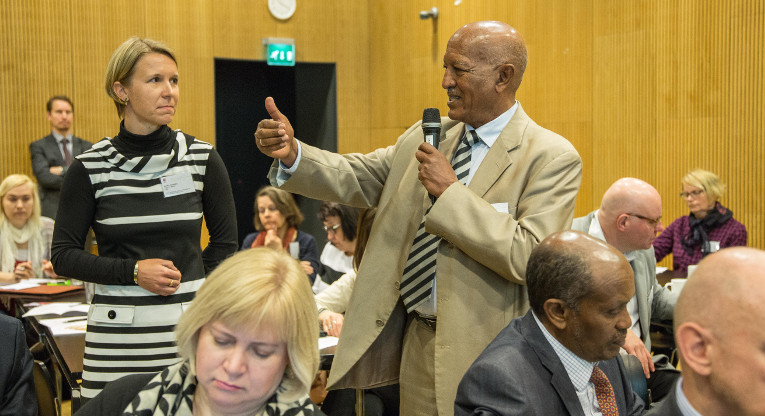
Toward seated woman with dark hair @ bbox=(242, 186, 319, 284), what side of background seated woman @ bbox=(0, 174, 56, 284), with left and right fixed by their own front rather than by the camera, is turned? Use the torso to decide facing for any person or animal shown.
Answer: left

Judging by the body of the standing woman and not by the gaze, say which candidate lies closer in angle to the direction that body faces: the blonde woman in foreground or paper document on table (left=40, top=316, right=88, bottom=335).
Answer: the blonde woman in foreground

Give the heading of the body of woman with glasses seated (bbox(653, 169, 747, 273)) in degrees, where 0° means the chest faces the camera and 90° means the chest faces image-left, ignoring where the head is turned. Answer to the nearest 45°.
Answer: approximately 45°

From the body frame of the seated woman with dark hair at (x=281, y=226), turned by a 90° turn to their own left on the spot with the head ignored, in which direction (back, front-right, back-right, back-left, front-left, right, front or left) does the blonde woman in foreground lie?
front-right

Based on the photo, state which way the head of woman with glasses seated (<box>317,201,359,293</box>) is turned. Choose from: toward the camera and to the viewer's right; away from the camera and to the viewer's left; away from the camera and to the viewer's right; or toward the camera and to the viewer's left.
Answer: toward the camera and to the viewer's left

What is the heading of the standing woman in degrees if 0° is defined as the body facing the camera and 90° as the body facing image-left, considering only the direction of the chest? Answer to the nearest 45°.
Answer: approximately 315°
